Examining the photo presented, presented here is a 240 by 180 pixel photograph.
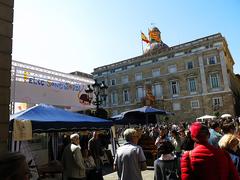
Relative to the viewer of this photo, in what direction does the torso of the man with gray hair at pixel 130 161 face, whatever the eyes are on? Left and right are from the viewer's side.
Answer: facing away from the viewer and to the right of the viewer

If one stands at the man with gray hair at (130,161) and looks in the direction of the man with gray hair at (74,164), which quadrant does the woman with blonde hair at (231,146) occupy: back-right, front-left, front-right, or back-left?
back-right

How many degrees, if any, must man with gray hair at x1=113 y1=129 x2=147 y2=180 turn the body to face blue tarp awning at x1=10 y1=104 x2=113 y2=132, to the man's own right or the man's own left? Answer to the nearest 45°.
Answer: approximately 90° to the man's own left

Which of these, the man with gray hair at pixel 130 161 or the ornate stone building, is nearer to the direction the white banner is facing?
the man with gray hair

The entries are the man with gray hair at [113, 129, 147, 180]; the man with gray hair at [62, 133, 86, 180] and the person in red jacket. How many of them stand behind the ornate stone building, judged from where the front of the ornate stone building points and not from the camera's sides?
0

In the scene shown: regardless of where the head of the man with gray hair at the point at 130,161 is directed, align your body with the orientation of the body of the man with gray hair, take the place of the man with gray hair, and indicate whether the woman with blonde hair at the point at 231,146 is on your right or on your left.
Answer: on your right

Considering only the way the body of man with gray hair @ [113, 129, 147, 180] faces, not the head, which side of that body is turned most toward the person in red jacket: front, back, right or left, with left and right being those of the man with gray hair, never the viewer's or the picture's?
right

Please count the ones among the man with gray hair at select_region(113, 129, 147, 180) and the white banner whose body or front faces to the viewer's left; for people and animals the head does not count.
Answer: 0

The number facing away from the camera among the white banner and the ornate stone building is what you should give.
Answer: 0

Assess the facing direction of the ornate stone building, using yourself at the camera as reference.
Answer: facing the viewer and to the left of the viewer

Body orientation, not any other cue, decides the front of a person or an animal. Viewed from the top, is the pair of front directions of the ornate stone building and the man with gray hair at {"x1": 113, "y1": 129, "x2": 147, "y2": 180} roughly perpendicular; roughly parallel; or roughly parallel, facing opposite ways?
roughly parallel, facing opposite ways

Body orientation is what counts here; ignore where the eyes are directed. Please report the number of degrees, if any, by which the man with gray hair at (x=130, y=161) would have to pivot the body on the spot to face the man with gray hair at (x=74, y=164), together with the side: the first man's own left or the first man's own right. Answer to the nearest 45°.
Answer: approximately 90° to the first man's own left

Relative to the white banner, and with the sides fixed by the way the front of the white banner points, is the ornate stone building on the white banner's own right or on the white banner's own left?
on the white banner's own left

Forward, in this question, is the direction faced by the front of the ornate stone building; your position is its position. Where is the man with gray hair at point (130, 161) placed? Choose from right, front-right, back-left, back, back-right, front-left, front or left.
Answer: front-left
